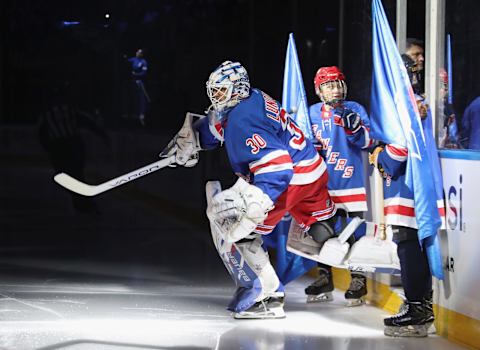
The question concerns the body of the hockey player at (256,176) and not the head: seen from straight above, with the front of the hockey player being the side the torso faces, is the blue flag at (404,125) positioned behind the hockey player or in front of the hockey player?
behind

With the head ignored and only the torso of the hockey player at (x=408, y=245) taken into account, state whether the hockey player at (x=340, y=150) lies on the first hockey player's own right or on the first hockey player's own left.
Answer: on the first hockey player's own right

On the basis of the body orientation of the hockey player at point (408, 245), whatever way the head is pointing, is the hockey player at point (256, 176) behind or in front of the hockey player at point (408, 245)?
in front

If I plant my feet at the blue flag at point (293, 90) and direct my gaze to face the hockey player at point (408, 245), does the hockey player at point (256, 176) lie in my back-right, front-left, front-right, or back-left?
front-right

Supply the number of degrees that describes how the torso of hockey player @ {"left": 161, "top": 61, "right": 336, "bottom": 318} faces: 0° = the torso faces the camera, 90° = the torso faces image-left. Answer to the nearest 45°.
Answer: approximately 90°

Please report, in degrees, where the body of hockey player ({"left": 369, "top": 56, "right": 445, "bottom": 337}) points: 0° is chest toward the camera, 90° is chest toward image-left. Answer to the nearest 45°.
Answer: approximately 90°

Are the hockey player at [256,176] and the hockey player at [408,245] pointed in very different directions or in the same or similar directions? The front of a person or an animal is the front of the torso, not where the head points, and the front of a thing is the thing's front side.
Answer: same or similar directions

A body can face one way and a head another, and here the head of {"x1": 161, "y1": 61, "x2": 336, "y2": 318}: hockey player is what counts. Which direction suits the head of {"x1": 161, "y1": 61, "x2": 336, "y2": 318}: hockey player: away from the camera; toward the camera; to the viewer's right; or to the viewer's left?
to the viewer's left

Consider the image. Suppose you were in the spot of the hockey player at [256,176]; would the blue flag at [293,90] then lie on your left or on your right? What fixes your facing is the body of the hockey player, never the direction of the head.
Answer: on your right

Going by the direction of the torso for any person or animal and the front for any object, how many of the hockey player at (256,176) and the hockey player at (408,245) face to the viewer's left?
2
